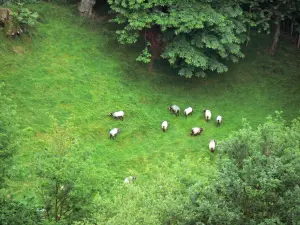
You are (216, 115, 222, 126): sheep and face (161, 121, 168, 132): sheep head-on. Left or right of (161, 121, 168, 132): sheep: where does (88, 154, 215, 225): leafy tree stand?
left

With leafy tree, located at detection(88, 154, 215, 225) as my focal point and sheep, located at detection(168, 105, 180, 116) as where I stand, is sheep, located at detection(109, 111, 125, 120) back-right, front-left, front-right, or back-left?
front-right

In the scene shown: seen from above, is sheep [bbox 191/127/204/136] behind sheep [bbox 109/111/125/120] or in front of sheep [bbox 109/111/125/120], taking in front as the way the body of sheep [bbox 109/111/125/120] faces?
behind

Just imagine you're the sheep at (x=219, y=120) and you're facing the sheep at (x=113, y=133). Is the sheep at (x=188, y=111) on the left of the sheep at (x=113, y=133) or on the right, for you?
right

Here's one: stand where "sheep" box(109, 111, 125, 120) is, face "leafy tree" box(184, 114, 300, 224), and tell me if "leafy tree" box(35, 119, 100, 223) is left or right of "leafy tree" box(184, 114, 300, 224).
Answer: right

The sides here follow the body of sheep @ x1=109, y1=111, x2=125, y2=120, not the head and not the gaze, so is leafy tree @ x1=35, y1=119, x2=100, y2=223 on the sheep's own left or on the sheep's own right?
on the sheep's own left

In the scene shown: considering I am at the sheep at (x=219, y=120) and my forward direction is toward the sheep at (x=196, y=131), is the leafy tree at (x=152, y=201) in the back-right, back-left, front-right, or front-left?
front-left

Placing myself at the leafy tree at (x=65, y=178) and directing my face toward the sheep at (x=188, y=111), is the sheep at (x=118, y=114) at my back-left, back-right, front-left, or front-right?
front-left

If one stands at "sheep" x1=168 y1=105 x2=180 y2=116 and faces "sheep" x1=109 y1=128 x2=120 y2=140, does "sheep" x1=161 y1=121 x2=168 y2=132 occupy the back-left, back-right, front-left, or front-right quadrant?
front-left

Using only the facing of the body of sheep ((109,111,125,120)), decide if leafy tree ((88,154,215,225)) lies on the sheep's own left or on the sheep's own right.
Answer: on the sheep's own left

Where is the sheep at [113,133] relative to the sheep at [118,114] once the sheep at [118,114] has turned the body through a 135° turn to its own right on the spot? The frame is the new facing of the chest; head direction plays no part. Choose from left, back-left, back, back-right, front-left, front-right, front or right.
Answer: back-right

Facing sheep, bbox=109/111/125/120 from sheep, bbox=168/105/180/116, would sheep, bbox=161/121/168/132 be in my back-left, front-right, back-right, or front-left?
front-left

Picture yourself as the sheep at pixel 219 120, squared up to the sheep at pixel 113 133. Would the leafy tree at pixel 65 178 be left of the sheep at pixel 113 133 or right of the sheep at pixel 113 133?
left

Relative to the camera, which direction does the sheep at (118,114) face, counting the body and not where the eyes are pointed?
to the viewer's left

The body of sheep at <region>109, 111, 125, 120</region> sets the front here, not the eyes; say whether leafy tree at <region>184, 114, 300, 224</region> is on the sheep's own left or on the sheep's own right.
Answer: on the sheep's own left

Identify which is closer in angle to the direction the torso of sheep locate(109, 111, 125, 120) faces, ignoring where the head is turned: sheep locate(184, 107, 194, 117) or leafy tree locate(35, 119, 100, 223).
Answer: the leafy tree

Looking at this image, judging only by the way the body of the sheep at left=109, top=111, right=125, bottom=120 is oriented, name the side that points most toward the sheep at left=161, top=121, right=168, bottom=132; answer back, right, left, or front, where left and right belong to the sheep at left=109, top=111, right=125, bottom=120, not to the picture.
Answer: back
